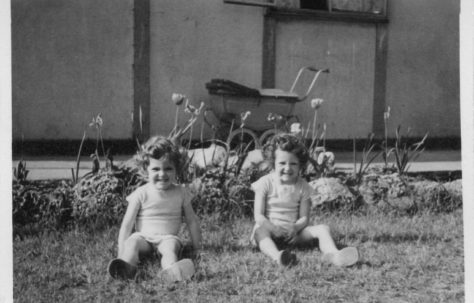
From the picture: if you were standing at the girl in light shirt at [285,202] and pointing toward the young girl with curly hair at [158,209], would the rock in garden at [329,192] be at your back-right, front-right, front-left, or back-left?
back-right

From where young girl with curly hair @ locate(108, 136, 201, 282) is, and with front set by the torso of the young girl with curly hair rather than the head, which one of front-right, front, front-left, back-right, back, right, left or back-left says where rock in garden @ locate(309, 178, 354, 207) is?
back-left

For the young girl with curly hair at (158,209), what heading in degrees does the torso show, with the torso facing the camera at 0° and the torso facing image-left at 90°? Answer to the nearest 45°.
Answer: approximately 0°

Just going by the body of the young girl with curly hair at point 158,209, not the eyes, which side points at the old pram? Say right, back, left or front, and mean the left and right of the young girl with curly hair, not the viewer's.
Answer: back
